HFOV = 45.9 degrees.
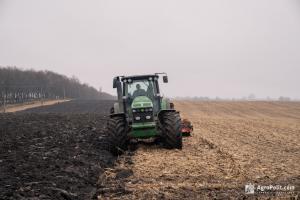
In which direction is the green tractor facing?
toward the camera
